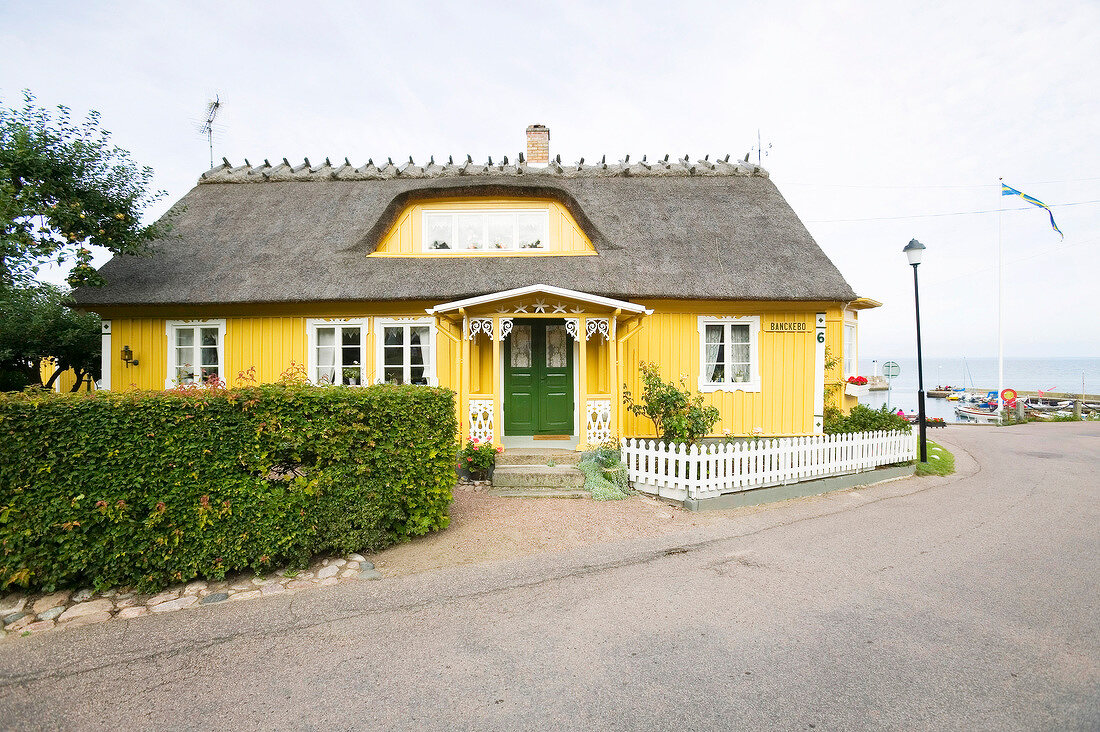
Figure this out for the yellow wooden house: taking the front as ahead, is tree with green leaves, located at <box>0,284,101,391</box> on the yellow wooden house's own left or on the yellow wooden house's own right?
on the yellow wooden house's own right

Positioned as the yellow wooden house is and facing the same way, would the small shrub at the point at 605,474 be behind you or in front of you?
in front

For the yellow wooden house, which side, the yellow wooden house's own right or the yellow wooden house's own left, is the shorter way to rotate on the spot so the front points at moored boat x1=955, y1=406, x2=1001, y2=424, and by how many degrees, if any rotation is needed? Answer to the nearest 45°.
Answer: approximately 135° to the yellow wooden house's own left

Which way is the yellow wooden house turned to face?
toward the camera

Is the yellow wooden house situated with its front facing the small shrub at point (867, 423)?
no

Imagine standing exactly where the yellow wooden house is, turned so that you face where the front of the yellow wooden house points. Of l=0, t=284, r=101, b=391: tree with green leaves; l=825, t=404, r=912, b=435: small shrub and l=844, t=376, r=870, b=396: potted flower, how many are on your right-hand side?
1

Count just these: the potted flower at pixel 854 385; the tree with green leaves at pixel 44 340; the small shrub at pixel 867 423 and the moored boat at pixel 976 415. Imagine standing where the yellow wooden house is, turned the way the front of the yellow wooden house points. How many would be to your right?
1

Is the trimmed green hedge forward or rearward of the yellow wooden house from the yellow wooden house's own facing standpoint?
forward

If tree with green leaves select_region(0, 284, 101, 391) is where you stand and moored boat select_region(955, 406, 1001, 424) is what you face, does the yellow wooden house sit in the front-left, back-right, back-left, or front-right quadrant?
front-right
